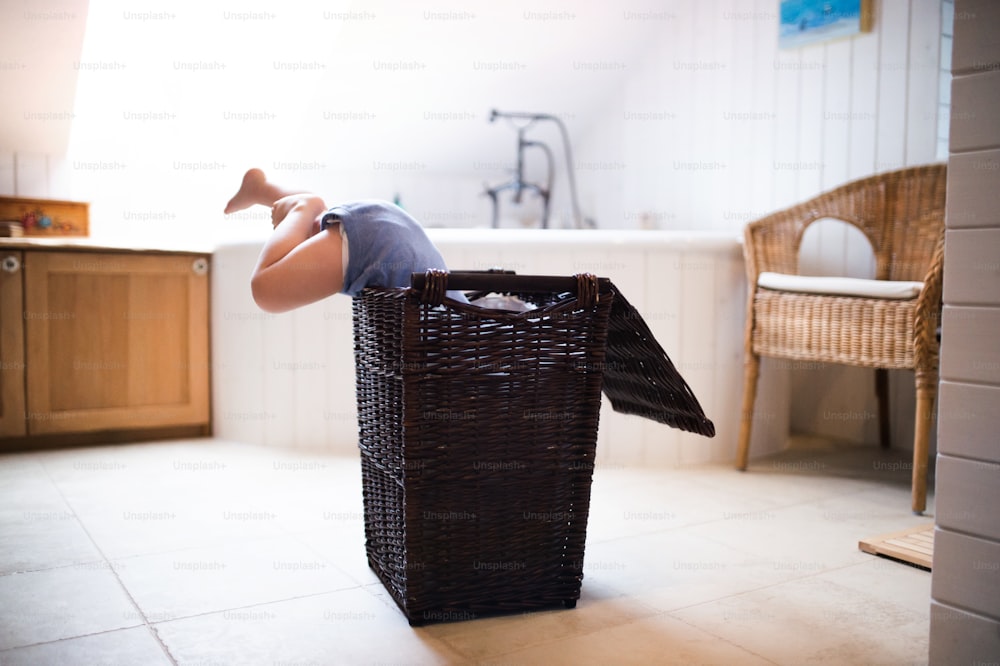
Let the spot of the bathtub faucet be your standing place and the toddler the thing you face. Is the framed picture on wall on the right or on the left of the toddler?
left

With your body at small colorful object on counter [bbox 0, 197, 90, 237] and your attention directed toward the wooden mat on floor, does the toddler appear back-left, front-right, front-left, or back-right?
front-right

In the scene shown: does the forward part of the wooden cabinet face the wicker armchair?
no

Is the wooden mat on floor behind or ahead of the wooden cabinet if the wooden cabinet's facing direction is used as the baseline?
ahead

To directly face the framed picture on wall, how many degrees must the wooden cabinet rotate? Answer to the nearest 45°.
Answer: approximately 90° to its left

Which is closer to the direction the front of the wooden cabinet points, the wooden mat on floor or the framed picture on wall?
the wooden mat on floor

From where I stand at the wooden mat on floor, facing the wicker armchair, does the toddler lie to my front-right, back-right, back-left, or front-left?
back-left

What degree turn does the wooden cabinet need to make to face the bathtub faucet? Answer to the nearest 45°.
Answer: approximately 90° to its left

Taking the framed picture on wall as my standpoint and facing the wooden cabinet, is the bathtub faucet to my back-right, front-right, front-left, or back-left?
front-right

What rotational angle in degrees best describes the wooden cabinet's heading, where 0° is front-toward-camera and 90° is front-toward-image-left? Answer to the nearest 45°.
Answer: approximately 0°

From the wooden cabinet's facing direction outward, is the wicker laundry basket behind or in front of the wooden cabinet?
in front

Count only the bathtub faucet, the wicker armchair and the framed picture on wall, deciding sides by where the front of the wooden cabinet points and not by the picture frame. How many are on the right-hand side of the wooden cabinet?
0
